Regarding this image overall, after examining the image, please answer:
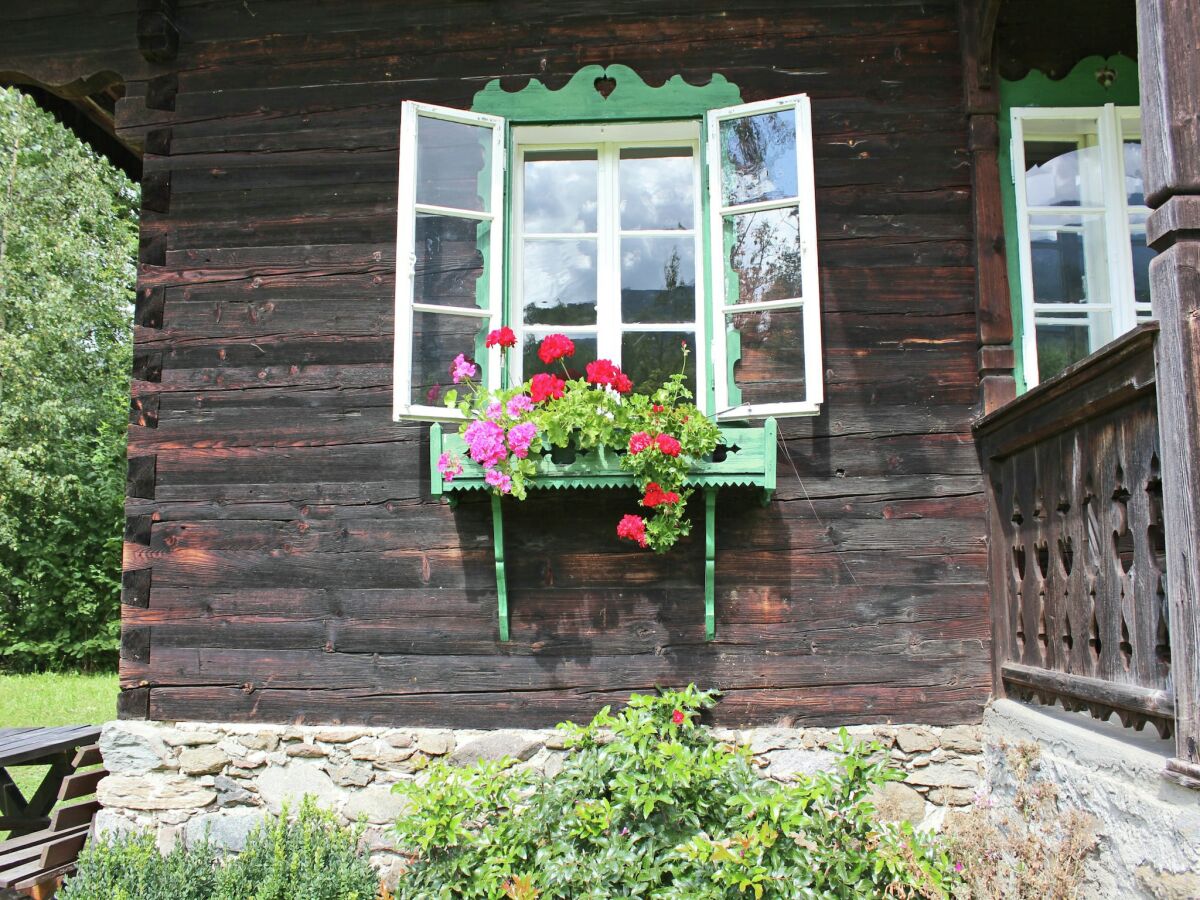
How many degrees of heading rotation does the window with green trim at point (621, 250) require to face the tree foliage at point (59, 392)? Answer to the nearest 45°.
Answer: approximately 135° to its right

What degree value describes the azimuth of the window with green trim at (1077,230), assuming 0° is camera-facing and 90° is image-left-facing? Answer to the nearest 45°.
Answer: approximately 0°

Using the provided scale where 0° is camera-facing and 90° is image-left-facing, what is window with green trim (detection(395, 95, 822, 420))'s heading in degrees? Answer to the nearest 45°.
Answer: approximately 0°

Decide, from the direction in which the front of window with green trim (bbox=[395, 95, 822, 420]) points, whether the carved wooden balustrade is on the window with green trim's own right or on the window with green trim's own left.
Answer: on the window with green trim's own left

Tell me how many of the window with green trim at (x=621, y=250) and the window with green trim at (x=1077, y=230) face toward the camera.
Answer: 2

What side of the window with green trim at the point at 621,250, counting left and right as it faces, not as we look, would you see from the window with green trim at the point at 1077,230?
left
